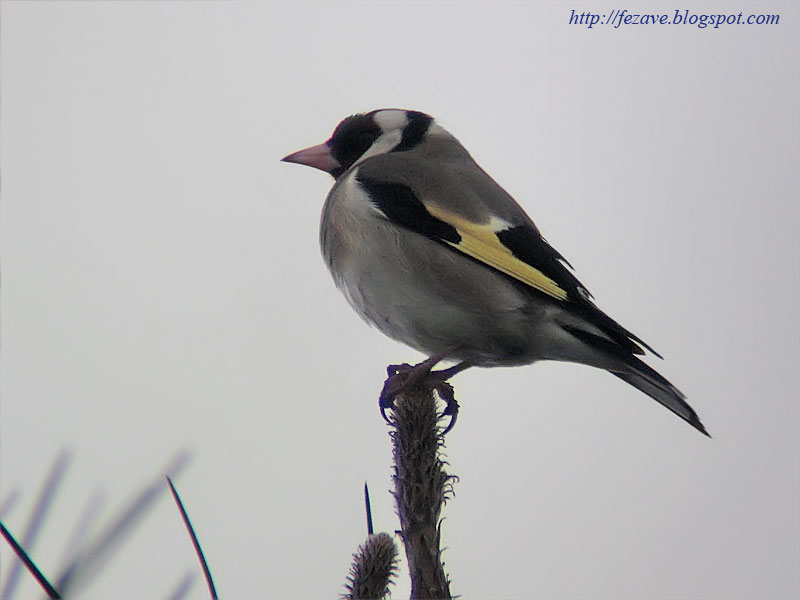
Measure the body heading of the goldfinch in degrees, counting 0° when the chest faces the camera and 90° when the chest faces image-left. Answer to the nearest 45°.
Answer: approximately 90°
